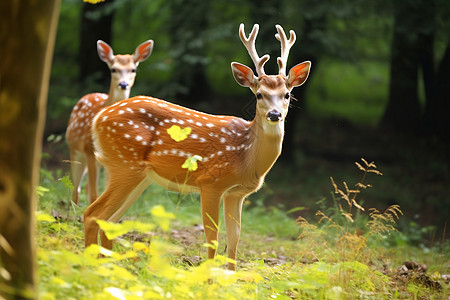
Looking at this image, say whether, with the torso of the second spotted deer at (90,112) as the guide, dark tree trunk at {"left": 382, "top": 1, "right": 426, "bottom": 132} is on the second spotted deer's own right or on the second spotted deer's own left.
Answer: on the second spotted deer's own left

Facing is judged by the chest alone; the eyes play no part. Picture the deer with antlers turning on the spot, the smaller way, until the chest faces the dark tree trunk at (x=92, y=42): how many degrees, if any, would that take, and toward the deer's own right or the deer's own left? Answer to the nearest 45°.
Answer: approximately 135° to the deer's own left

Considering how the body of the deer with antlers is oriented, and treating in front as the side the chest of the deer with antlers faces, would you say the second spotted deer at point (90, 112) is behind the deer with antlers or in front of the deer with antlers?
behind

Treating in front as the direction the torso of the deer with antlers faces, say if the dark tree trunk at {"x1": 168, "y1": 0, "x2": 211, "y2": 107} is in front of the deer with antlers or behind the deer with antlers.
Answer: behind

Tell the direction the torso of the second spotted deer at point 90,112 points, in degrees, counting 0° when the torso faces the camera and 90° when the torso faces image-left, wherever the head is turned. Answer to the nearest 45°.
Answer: approximately 315°

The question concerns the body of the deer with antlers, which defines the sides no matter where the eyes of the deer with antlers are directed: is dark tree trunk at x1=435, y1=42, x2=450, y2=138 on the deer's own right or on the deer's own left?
on the deer's own left
